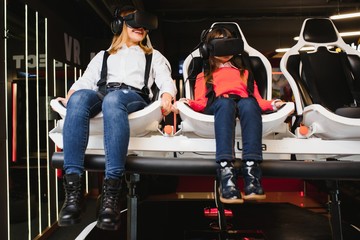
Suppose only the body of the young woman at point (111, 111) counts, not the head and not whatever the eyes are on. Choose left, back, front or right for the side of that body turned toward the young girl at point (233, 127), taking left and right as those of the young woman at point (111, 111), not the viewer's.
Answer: left

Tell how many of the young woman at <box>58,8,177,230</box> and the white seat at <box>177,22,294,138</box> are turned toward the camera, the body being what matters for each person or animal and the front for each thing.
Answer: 2

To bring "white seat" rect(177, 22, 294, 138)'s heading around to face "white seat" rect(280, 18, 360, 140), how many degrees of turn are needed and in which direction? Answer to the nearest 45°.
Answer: approximately 135° to its left

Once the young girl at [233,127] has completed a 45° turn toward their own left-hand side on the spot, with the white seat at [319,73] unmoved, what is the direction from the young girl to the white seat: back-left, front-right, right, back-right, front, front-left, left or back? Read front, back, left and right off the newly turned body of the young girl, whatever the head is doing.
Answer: left

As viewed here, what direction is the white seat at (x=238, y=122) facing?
toward the camera

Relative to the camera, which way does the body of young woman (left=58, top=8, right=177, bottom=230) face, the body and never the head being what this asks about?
toward the camera
